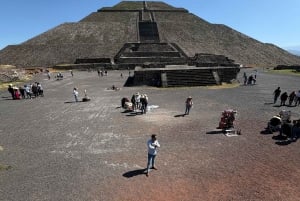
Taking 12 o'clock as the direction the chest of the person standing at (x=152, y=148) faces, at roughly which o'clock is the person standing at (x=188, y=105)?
the person standing at (x=188, y=105) is roughly at 8 o'clock from the person standing at (x=152, y=148).

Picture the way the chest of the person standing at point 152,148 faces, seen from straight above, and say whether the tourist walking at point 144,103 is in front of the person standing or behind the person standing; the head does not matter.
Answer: behind

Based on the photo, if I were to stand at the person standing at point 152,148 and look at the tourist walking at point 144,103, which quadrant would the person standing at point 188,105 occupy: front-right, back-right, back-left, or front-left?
front-right

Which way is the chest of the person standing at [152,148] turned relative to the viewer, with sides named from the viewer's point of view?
facing the viewer and to the right of the viewer
